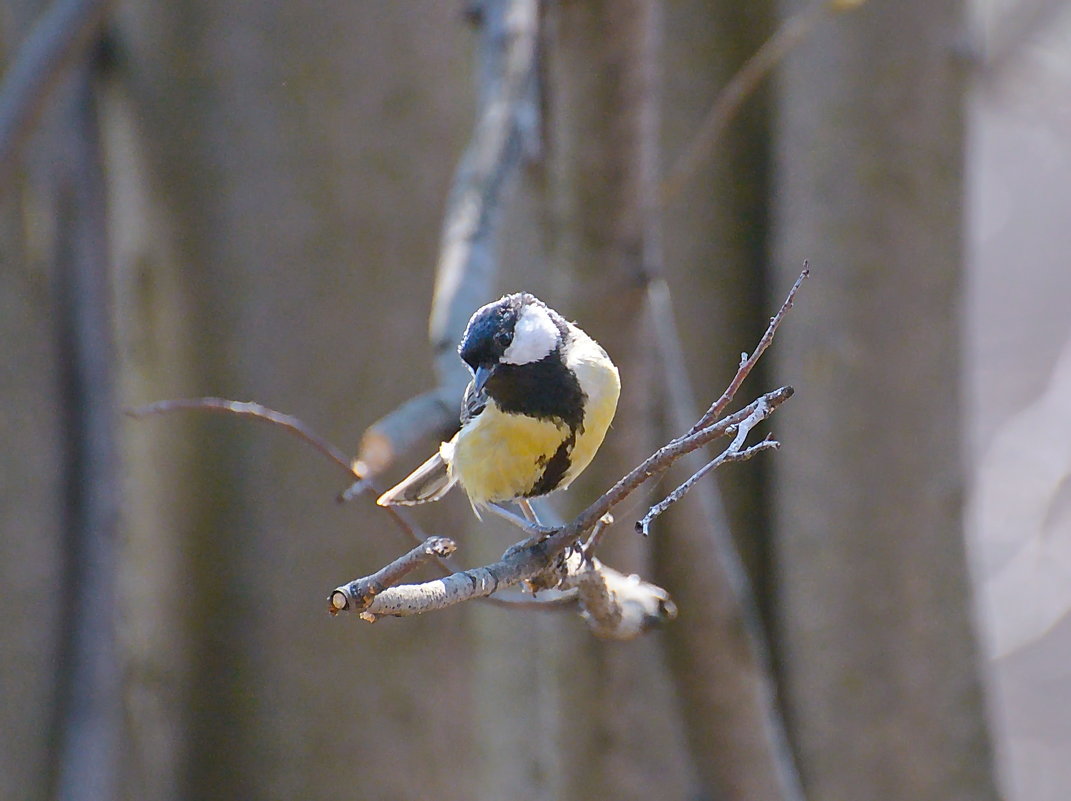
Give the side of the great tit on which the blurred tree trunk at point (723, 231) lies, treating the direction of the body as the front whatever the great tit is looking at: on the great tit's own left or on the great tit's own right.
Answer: on the great tit's own left

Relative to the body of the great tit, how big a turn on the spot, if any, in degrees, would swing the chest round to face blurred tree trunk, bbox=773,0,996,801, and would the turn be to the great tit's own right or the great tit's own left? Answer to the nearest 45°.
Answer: approximately 90° to the great tit's own left

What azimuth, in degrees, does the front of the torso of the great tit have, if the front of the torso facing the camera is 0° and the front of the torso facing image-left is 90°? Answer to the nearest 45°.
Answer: approximately 315°

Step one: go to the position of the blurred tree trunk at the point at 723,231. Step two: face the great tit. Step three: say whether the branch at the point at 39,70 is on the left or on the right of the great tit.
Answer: right
